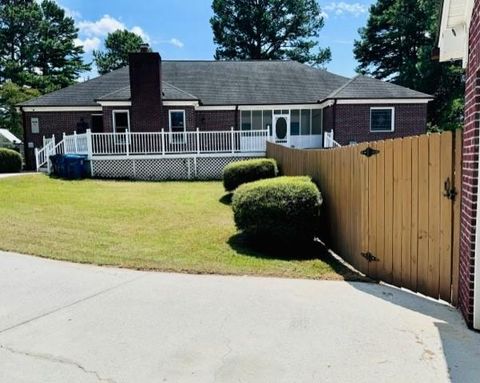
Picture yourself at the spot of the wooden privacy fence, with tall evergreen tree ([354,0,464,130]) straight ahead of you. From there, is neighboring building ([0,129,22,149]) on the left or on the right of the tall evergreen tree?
left

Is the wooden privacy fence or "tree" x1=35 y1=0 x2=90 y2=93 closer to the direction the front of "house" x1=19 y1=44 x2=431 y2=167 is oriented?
the wooden privacy fence

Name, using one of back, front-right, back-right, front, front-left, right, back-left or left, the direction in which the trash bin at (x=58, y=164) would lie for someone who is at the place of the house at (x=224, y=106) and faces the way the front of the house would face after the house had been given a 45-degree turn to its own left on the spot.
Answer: left

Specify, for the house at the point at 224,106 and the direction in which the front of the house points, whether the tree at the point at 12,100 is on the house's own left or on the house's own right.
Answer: on the house's own left

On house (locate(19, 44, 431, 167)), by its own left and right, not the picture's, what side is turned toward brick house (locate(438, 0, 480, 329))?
back

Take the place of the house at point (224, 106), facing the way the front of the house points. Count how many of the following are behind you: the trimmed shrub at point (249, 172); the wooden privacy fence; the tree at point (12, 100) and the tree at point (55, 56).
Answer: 2

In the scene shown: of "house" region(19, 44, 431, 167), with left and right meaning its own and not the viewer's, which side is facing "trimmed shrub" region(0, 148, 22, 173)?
left
